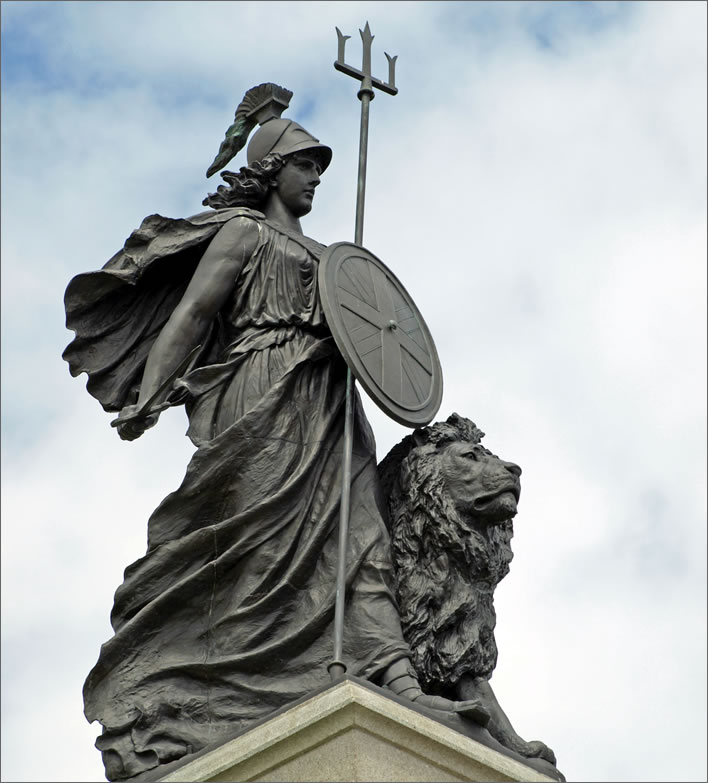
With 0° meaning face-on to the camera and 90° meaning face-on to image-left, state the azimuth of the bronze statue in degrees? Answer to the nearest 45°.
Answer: approximately 315°
